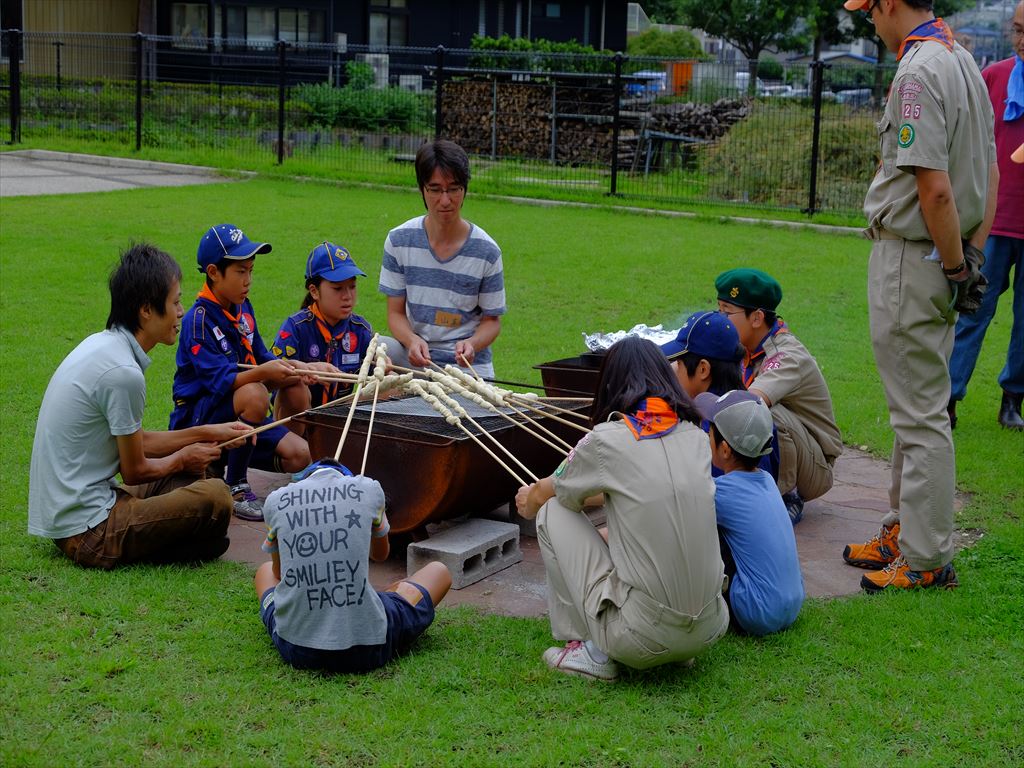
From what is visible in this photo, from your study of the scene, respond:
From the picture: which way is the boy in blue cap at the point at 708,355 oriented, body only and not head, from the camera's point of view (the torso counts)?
to the viewer's left

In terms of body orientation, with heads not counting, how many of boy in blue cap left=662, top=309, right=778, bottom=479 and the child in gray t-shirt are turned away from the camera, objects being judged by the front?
1

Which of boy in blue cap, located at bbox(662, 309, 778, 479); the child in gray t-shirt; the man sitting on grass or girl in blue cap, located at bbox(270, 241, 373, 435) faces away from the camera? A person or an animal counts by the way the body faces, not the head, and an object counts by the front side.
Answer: the child in gray t-shirt

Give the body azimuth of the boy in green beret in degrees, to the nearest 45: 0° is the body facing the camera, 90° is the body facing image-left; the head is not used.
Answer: approximately 90°

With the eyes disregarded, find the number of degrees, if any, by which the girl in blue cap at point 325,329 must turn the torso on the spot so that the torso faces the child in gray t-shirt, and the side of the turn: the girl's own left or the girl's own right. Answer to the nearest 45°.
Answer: approximately 45° to the girl's own right

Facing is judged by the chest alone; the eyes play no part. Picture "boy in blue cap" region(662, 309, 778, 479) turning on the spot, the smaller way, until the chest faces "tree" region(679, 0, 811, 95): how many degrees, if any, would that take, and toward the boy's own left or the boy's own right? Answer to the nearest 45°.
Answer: approximately 90° to the boy's own right

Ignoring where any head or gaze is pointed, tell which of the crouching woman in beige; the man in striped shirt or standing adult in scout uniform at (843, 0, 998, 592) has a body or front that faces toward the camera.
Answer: the man in striped shirt

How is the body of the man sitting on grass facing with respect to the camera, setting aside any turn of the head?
to the viewer's right

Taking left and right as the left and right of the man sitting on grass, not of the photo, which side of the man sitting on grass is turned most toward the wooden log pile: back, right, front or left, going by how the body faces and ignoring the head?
left

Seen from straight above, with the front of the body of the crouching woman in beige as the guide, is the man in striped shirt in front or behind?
in front

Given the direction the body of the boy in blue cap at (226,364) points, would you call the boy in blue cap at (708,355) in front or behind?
in front

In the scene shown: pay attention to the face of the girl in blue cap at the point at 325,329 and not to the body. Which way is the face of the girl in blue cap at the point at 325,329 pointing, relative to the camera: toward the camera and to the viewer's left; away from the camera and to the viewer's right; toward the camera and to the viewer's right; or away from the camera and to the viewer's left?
toward the camera and to the viewer's right

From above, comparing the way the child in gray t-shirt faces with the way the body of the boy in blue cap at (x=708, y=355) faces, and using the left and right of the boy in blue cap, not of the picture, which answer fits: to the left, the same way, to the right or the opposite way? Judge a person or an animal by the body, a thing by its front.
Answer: to the right

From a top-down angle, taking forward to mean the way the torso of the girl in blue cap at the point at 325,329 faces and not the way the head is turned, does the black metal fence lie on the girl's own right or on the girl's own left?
on the girl's own left

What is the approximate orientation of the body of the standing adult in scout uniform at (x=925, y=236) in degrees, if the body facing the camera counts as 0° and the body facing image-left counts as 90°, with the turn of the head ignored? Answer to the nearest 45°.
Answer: approximately 90°
